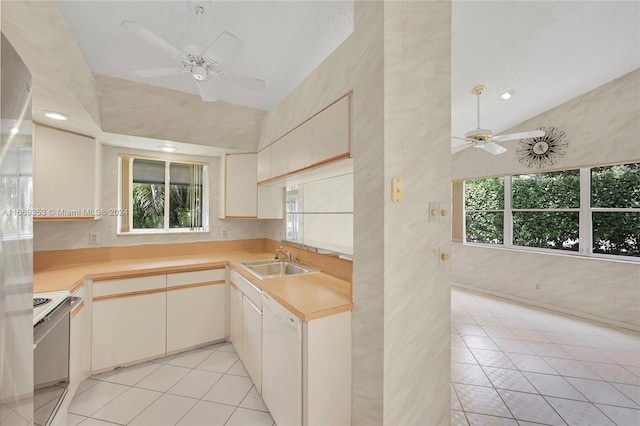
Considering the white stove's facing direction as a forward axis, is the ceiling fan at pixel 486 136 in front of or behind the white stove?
in front

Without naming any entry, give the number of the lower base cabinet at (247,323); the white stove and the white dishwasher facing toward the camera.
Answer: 0

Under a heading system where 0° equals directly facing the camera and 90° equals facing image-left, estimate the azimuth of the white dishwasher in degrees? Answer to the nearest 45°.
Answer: approximately 90°

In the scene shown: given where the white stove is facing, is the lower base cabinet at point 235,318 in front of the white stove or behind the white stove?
in front

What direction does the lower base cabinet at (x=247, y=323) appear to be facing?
to the viewer's left

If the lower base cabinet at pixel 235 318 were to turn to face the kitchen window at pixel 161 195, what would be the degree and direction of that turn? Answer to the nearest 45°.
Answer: approximately 45° to its right

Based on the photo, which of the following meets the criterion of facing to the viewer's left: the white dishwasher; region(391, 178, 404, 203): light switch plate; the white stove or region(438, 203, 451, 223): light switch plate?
the white dishwasher

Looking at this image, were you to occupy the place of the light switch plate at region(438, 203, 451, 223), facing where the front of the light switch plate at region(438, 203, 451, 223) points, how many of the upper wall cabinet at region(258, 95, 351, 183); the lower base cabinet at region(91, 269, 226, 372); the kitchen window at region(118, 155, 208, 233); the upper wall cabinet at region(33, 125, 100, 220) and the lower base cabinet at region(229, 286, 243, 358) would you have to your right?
5

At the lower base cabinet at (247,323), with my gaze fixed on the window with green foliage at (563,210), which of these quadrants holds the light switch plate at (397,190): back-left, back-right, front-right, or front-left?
front-right

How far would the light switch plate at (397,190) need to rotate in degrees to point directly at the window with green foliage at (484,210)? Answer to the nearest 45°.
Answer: approximately 135° to its left

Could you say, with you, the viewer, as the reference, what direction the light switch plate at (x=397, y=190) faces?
facing the viewer and to the right of the viewer

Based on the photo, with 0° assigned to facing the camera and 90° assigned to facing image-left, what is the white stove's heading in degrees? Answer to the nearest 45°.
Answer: approximately 270°

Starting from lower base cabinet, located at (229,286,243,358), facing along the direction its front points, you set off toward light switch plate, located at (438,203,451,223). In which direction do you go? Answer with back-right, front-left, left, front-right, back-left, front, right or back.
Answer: back-left

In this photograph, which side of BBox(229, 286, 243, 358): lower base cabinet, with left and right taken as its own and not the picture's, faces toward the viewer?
left

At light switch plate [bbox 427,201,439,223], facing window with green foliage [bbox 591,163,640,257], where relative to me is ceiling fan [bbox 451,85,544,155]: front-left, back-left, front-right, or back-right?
front-left

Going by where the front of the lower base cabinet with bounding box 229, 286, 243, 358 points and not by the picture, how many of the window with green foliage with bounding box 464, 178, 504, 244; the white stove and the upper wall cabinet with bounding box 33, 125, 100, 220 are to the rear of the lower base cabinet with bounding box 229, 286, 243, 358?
1
